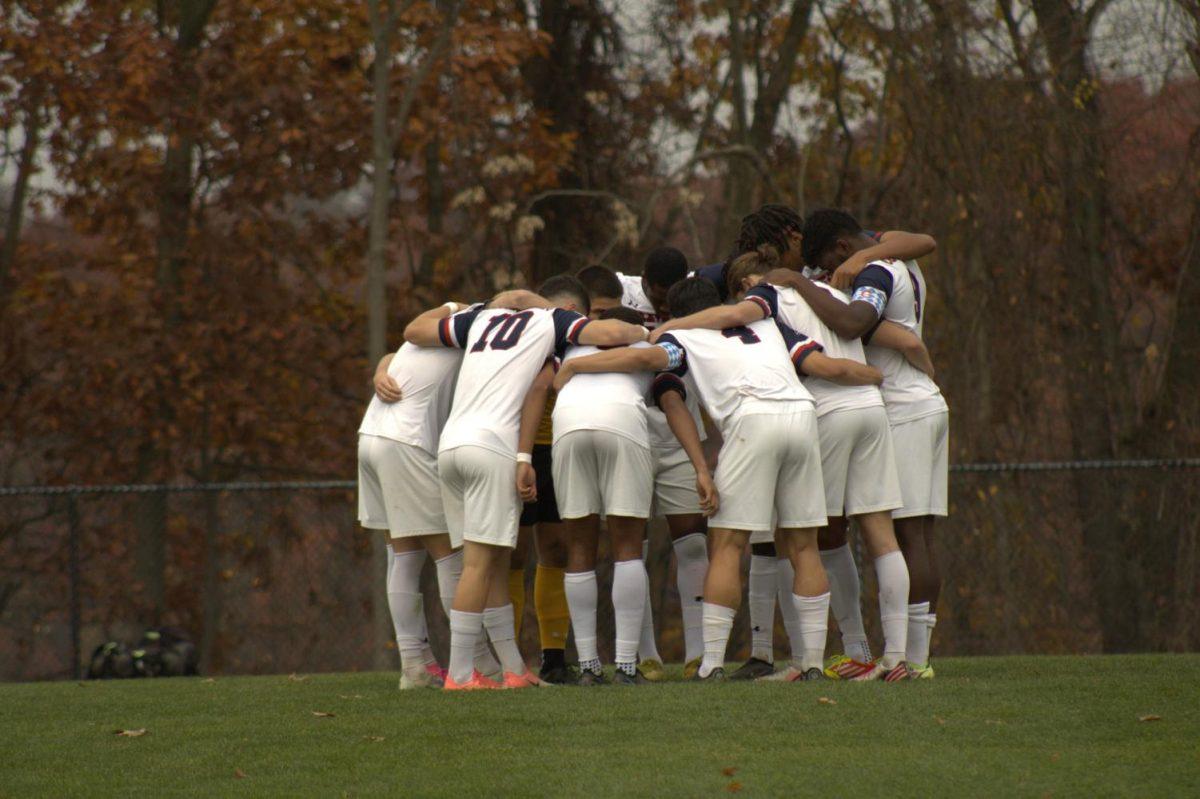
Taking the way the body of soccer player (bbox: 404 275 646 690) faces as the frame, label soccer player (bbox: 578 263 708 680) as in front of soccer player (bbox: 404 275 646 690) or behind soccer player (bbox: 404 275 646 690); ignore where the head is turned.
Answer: in front

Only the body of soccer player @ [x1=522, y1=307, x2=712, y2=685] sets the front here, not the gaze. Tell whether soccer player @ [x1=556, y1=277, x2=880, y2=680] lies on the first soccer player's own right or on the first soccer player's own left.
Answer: on the first soccer player's own right

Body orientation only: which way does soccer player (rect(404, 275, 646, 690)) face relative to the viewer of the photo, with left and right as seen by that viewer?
facing away from the viewer and to the right of the viewer

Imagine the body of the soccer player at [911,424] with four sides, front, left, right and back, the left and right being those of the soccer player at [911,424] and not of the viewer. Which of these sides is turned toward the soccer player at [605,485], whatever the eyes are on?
front

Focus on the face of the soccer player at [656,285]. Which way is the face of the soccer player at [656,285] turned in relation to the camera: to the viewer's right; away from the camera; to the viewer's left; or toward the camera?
toward the camera

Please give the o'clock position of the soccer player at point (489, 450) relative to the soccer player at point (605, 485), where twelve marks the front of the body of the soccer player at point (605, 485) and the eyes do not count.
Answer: the soccer player at point (489, 450) is roughly at 9 o'clock from the soccer player at point (605, 485).

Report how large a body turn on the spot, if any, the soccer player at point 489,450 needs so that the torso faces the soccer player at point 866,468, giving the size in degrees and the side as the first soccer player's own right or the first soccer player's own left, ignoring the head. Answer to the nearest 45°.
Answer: approximately 45° to the first soccer player's own right

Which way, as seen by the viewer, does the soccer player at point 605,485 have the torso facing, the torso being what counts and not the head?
away from the camera

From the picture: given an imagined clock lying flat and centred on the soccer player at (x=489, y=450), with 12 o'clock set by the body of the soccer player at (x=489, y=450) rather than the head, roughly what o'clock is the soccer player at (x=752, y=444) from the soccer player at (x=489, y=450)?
the soccer player at (x=752, y=444) is roughly at 2 o'clock from the soccer player at (x=489, y=450).

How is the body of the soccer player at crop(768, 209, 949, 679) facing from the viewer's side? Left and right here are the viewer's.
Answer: facing to the left of the viewer

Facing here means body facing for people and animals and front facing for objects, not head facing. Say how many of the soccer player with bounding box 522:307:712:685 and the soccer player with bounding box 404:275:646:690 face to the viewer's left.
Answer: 0

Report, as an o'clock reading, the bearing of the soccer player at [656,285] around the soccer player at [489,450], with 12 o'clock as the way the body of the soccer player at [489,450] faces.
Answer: the soccer player at [656,285] is roughly at 12 o'clock from the soccer player at [489,450].

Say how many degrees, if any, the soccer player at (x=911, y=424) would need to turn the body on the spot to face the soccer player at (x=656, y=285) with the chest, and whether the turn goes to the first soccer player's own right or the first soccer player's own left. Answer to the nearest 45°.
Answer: approximately 45° to the first soccer player's own right

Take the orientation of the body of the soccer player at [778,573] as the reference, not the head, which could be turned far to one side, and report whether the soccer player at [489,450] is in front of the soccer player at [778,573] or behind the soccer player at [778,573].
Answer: in front
